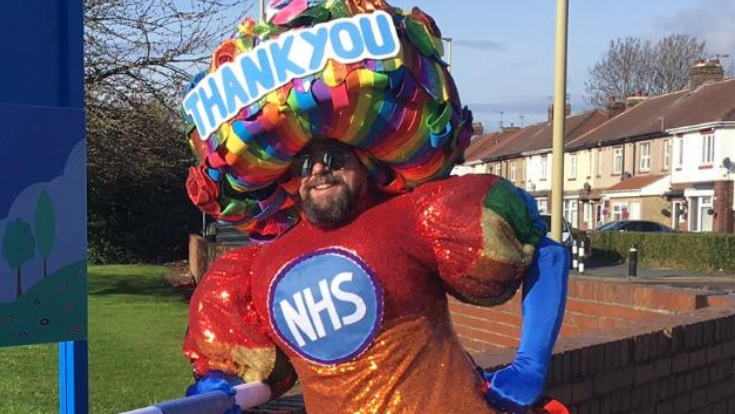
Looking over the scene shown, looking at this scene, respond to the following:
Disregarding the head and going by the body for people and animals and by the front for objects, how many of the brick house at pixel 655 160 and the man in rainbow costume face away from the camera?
0

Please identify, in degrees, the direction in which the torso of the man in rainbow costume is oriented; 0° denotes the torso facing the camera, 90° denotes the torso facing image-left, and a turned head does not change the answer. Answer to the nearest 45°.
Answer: approximately 0°

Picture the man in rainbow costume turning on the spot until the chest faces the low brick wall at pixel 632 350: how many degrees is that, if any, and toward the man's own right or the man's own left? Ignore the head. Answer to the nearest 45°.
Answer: approximately 135° to the man's own left

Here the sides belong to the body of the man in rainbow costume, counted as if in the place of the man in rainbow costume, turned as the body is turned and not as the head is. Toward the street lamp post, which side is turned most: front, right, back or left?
back

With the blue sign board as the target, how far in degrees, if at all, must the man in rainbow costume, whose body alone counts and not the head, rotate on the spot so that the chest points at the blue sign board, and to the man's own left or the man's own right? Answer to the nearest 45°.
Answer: approximately 90° to the man's own right

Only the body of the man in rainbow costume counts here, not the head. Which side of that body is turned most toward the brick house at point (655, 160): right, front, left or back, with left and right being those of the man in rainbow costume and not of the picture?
back

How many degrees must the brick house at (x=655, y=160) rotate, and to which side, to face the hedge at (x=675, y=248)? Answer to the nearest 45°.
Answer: approximately 45° to its left

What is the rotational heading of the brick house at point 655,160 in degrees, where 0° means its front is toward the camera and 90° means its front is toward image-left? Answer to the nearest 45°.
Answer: approximately 45°

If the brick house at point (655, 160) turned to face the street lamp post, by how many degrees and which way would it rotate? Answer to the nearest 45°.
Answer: approximately 45° to its left

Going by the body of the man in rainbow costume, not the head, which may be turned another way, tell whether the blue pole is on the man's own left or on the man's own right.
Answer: on the man's own right

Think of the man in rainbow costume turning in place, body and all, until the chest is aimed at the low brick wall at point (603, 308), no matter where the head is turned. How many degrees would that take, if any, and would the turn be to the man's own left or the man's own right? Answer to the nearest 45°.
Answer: approximately 135° to the man's own left

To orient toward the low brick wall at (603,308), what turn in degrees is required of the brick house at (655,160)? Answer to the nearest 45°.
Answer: approximately 45° to its left
